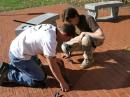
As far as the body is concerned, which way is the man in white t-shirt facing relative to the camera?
to the viewer's right
